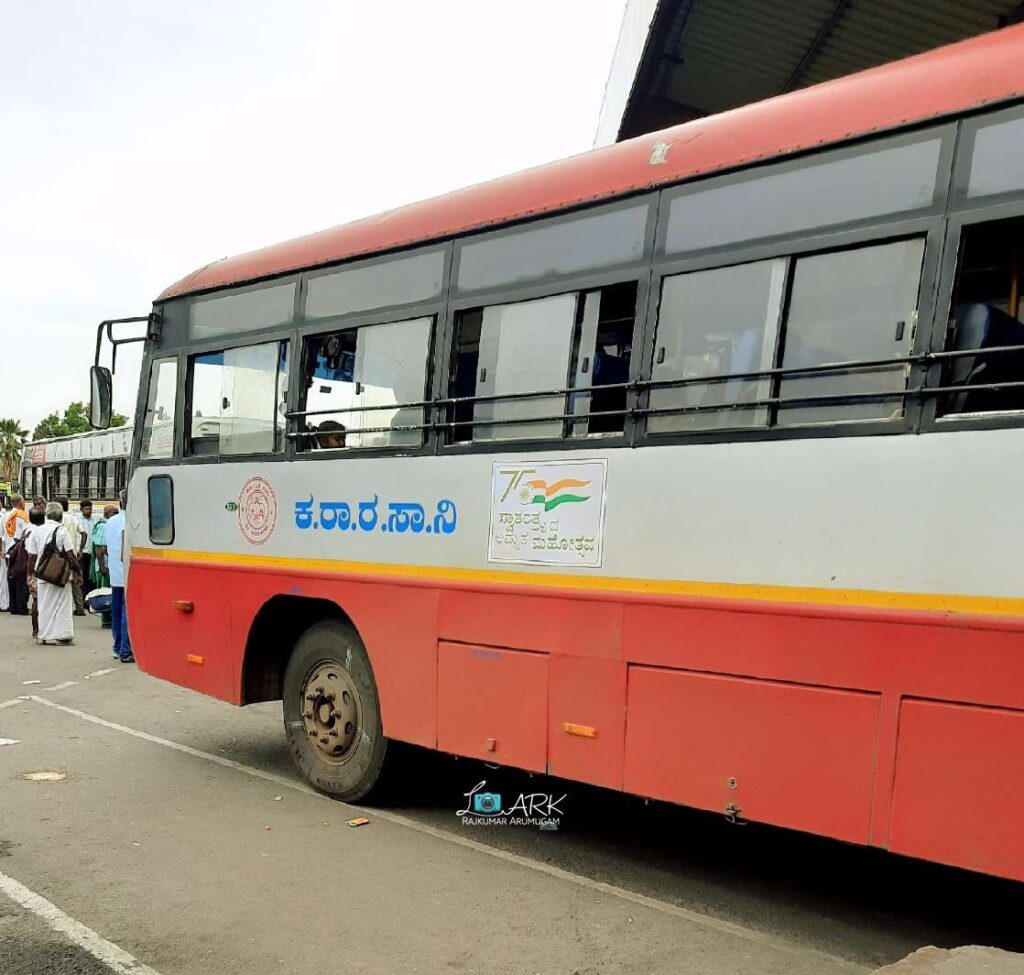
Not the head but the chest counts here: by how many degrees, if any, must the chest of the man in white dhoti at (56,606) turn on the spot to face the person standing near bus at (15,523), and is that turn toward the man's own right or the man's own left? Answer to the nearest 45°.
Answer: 0° — they already face them

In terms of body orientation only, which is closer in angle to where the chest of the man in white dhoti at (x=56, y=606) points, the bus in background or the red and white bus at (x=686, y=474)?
the bus in background

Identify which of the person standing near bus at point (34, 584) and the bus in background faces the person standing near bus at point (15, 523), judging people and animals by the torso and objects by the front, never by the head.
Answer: the person standing near bus at point (34, 584)

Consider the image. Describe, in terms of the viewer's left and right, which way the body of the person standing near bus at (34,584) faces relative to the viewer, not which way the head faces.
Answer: facing away from the viewer

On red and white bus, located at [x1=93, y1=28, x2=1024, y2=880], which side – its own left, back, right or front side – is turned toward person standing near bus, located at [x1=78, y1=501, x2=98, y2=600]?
front

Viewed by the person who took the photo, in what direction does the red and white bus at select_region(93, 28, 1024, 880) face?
facing away from the viewer and to the left of the viewer

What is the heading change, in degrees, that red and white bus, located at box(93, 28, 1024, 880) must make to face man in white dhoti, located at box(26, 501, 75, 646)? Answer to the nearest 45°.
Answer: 0° — it already faces them

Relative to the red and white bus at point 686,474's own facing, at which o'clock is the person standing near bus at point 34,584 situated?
The person standing near bus is roughly at 12 o'clock from the red and white bus.

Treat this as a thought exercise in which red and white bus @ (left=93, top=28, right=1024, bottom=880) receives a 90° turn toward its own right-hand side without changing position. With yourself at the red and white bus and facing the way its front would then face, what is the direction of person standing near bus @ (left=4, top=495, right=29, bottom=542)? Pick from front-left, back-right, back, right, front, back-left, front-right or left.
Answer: left

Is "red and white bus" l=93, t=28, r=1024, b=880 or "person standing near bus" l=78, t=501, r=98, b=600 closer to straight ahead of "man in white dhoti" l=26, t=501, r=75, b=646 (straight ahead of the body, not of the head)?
the person standing near bus

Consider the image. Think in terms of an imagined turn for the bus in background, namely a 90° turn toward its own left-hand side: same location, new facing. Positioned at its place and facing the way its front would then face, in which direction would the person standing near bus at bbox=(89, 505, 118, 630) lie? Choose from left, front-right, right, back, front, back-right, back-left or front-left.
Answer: front-left

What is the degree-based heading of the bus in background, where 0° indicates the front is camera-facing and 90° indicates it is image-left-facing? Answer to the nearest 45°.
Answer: approximately 135°

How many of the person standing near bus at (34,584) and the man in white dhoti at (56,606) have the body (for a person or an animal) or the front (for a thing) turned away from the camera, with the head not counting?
2

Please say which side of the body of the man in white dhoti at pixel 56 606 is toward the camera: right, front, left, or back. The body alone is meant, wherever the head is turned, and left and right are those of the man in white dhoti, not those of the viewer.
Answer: back

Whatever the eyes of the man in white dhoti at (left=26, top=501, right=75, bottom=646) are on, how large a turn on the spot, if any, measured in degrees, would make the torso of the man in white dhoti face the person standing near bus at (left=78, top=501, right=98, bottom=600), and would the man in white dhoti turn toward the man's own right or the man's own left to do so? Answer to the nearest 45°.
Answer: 0° — they already face them
